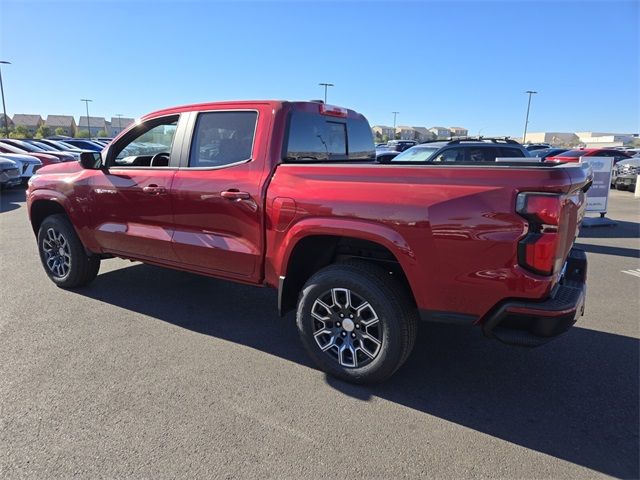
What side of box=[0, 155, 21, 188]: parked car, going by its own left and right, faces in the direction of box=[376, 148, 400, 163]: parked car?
front

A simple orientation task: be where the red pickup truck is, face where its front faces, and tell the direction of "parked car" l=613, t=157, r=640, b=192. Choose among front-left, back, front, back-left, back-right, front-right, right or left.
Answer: right

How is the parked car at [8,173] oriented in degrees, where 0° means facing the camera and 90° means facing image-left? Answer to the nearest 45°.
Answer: approximately 315°

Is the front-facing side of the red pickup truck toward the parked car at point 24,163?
yes

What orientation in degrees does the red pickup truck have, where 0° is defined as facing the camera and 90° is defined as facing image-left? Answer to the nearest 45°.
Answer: approximately 135°

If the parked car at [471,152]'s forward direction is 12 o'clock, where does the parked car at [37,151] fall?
the parked car at [37,151] is roughly at 2 o'clock from the parked car at [471,152].

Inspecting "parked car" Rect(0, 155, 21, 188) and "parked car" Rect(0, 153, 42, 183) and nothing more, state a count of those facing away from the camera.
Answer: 0

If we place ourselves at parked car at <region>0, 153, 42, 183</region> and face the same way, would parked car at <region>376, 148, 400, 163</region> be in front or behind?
in front

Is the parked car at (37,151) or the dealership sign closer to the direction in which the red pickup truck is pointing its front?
the parked car

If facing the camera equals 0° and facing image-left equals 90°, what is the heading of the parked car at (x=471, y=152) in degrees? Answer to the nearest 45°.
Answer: approximately 45°

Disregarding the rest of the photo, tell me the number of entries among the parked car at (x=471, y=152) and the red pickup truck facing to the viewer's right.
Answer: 0

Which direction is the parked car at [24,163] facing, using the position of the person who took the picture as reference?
facing the viewer and to the right of the viewer
